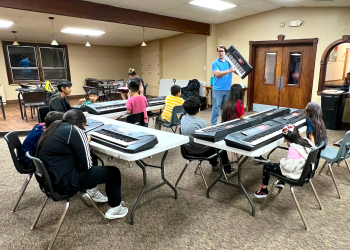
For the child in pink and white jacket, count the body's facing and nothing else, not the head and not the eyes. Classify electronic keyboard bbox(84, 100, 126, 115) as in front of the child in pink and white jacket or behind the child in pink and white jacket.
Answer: in front

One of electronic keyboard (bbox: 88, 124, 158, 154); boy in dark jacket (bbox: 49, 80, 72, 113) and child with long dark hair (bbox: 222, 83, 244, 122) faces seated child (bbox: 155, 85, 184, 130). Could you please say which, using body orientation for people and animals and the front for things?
the boy in dark jacket

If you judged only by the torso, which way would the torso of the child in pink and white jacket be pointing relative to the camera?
to the viewer's left

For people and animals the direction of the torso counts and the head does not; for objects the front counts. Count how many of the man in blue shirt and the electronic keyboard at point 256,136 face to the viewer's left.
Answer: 0

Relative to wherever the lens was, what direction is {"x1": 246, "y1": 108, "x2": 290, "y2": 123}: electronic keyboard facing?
facing away from the viewer and to the left of the viewer

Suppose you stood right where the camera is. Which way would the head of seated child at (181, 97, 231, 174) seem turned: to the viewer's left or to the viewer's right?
to the viewer's right

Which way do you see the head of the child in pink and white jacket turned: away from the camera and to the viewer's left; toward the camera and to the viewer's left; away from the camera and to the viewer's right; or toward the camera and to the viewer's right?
away from the camera and to the viewer's left

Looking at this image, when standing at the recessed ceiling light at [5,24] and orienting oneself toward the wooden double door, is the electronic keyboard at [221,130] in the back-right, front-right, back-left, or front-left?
front-right

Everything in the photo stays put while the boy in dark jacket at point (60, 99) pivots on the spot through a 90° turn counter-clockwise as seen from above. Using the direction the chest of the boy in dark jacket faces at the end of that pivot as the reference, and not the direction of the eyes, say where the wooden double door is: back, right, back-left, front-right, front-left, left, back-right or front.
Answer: right

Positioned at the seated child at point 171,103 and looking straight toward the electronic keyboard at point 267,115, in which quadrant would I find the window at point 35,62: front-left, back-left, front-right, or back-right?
back-left
